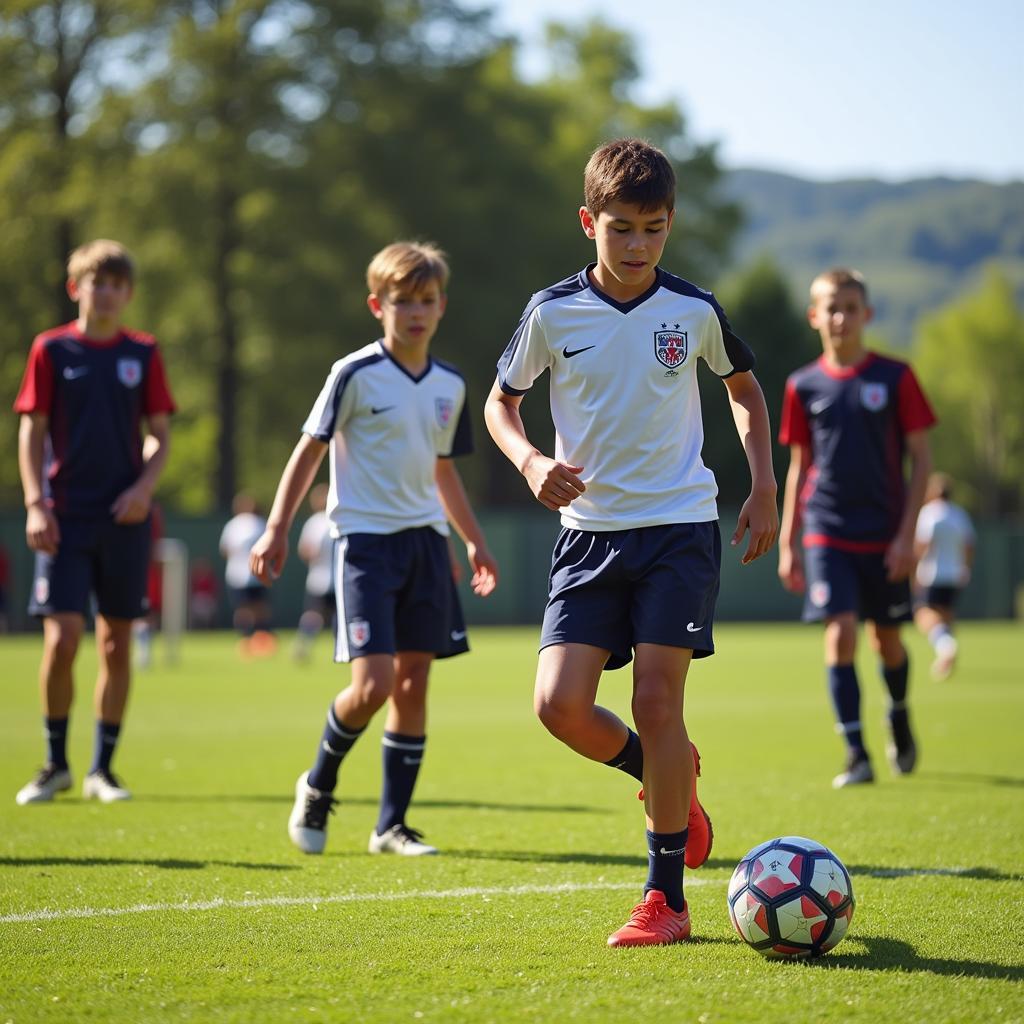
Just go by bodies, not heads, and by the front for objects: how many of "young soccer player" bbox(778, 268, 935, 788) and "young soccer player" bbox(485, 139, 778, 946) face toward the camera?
2

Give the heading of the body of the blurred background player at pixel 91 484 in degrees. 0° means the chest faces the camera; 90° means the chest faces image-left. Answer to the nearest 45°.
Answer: approximately 0°

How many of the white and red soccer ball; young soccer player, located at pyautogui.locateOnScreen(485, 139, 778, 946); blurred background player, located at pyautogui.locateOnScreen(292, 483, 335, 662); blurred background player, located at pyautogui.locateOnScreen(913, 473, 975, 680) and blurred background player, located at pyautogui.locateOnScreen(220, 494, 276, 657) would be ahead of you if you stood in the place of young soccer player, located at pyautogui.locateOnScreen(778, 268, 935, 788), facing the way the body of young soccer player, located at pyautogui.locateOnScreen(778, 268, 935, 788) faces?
2

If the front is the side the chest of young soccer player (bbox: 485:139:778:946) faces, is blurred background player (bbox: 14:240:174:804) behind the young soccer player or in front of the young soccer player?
behind

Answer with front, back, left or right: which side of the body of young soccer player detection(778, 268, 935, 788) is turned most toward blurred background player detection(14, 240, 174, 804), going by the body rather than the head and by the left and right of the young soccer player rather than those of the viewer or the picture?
right

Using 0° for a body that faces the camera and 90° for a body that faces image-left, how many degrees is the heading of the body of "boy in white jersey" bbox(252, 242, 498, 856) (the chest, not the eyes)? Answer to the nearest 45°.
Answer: approximately 315°

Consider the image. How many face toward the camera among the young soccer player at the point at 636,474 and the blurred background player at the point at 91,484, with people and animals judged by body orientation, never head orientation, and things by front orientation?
2

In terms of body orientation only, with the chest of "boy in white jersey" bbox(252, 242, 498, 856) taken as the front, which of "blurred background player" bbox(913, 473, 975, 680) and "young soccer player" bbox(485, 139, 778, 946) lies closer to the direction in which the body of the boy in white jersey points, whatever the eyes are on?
the young soccer player

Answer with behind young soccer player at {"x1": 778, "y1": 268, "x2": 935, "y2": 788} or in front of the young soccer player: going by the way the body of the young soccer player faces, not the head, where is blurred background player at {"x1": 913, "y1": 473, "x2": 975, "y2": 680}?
behind

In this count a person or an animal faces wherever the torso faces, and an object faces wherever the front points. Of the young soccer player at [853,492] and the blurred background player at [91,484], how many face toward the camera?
2

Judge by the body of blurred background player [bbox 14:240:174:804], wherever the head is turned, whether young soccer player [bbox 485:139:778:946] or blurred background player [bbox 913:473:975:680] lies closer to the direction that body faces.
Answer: the young soccer player
